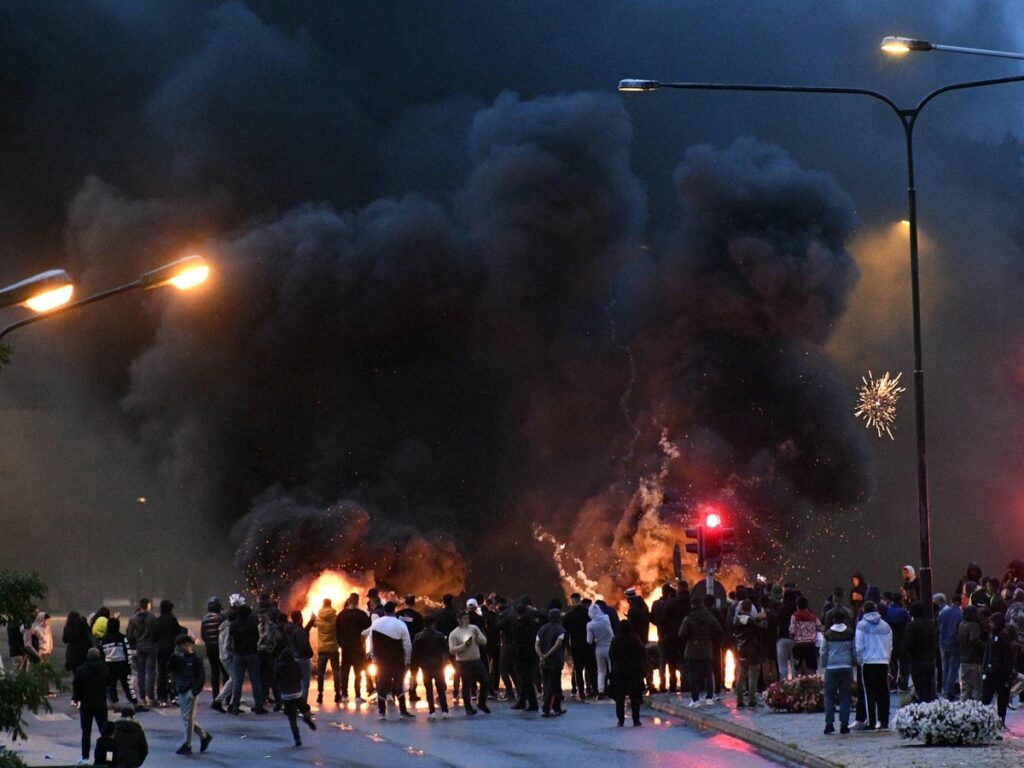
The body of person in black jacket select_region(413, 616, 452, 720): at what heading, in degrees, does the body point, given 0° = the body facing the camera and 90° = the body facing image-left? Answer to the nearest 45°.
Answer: approximately 180°

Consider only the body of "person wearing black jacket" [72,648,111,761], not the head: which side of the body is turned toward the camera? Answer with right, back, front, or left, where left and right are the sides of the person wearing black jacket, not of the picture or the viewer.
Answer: back

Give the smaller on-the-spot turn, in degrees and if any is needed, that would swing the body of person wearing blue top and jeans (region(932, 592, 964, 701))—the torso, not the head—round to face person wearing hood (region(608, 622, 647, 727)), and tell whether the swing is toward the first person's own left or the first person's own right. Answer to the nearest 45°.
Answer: approximately 45° to the first person's own left

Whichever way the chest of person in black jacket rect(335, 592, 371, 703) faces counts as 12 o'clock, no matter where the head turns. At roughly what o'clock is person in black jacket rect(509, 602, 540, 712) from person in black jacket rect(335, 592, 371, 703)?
person in black jacket rect(509, 602, 540, 712) is roughly at 4 o'clock from person in black jacket rect(335, 592, 371, 703).

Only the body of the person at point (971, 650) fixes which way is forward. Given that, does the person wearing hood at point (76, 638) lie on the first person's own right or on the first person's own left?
on the first person's own left

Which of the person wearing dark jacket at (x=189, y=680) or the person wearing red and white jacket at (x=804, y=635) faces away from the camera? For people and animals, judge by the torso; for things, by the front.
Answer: the person wearing red and white jacket at (x=804, y=635)

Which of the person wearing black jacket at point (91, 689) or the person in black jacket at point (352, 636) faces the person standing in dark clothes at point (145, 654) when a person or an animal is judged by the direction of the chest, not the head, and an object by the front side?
the person wearing black jacket

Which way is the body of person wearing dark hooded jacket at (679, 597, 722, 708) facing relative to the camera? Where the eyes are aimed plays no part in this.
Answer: away from the camera

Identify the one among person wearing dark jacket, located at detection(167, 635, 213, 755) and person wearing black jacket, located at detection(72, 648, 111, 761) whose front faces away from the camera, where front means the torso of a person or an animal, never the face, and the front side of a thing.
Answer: person wearing black jacket, located at detection(72, 648, 111, 761)

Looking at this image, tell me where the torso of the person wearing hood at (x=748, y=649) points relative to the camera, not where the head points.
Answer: away from the camera
